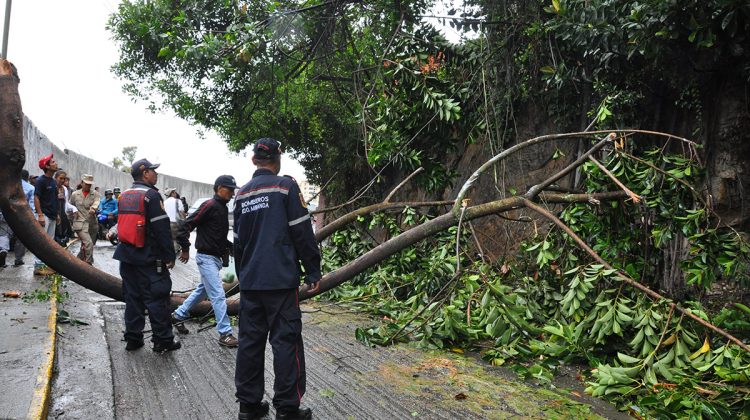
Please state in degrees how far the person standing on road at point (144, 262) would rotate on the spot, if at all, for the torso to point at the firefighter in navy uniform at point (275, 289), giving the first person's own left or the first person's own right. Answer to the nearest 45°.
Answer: approximately 90° to the first person's own right

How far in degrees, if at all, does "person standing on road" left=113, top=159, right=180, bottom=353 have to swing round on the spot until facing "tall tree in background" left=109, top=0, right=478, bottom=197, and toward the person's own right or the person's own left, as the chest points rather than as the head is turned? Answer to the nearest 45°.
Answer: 0° — they already face it

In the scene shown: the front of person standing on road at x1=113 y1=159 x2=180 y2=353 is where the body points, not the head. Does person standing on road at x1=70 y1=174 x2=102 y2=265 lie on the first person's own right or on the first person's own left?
on the first person's own left

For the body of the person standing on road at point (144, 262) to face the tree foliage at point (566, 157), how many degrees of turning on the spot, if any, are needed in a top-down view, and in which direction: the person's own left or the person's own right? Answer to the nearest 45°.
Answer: approximately 45° to the person's own right

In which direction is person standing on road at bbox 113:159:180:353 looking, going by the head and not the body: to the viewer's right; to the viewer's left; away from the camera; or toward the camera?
to the viewer's right

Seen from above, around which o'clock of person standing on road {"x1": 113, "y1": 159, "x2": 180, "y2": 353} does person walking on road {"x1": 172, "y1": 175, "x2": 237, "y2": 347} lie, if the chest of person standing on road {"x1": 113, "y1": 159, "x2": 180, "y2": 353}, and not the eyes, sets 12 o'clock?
person walking on road {"x1": 172, "y1": 175, "x2": 237, "y2": 347} is roughly at 1 o'clock from person standing on road {"x1": 113, "y1": 159, "x2": 180, "y2": 353}.

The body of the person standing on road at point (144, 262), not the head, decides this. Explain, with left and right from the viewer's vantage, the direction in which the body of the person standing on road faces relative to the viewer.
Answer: facing away from the viewer and to the right of the viewer

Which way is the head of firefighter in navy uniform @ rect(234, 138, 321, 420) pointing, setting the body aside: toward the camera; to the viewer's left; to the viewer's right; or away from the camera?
away from the camera

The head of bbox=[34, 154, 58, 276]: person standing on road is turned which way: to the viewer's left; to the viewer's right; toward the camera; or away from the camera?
to the viewer's right
